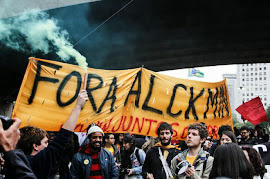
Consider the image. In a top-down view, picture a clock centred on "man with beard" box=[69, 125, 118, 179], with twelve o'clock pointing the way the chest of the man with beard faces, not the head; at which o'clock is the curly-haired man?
The curly-haired man is roughly at 10 o'clock from the man with beard.

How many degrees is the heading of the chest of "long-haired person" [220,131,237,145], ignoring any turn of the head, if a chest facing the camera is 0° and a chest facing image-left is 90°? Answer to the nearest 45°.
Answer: approximately 45°

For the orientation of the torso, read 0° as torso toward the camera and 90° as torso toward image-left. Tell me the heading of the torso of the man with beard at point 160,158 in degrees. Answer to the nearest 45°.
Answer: approximately 0°

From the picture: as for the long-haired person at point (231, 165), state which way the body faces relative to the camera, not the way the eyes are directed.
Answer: away from the camera

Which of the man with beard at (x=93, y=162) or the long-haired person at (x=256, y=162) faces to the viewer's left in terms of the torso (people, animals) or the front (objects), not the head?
the long-haired person

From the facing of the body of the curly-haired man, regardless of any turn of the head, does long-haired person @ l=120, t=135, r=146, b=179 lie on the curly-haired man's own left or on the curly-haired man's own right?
on the curly-haired man's own right

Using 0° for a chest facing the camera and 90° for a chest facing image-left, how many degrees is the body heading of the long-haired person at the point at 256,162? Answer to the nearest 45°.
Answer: approximately 90°
